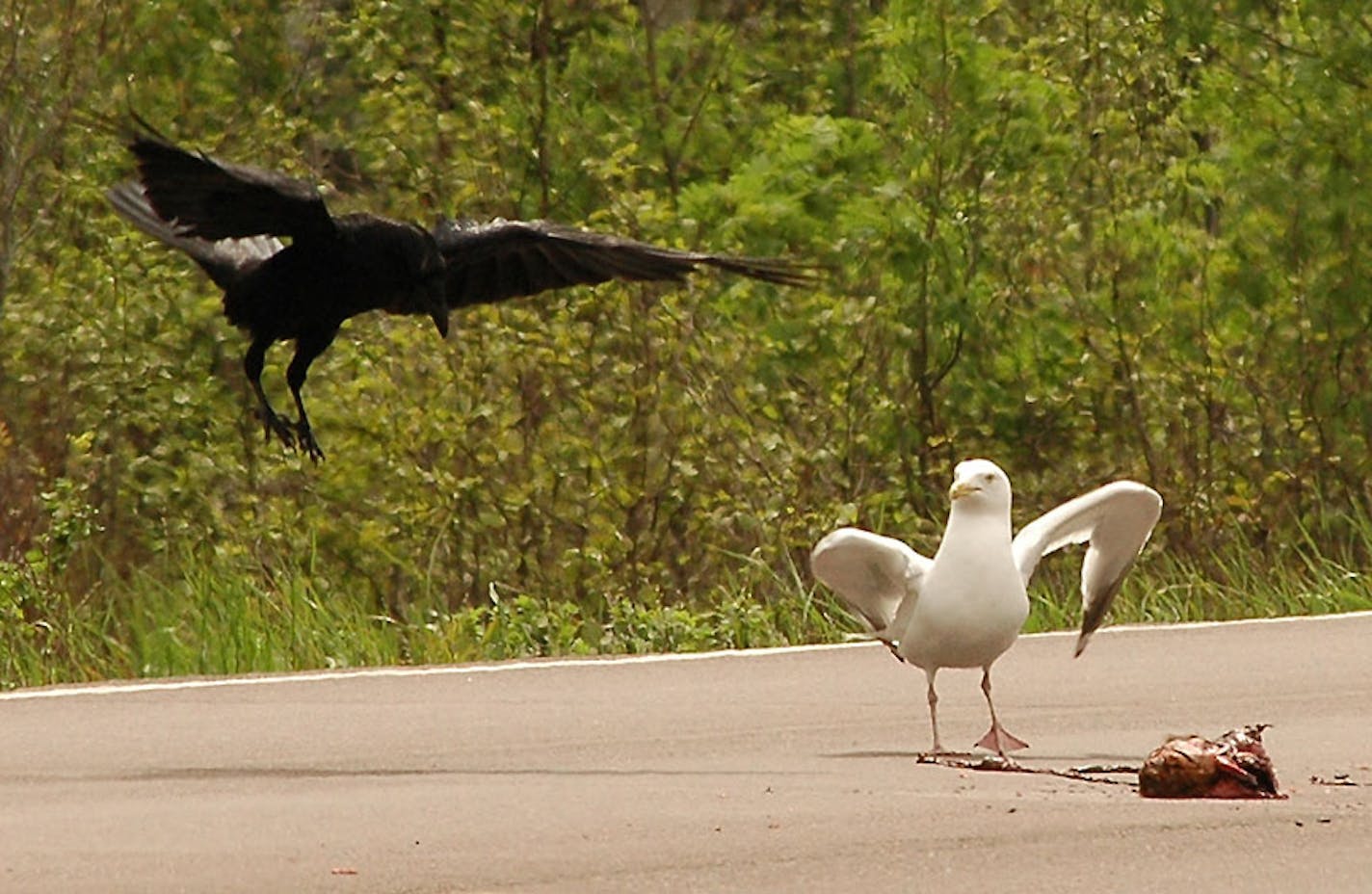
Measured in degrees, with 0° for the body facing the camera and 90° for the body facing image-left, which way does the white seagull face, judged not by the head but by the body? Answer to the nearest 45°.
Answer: approximately 0°

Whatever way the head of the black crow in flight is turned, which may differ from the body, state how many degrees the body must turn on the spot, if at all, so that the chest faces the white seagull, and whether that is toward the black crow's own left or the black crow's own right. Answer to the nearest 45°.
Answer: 0° — it already faces it

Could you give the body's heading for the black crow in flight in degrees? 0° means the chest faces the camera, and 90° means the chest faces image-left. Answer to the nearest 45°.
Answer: approximately 315°

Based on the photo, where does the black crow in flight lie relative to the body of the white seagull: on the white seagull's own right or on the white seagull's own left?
on the white seagull's own right
